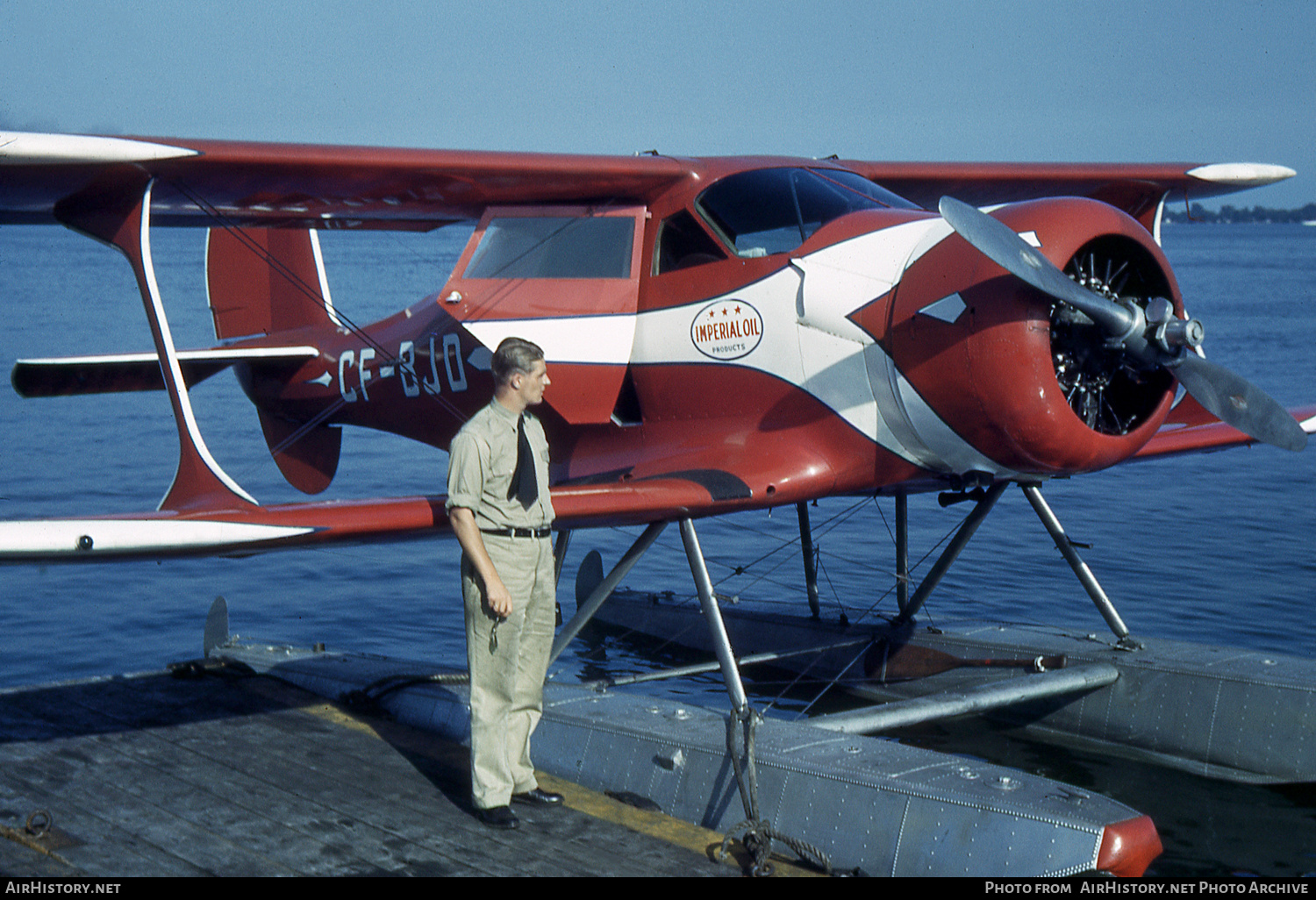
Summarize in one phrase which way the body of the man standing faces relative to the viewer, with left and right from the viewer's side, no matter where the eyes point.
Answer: facing the viewer and to the right of the viewer

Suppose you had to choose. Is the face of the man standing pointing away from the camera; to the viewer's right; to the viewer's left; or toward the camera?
to the viewer's right

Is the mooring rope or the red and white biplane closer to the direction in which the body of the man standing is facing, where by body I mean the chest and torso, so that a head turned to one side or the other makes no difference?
the mooring rope

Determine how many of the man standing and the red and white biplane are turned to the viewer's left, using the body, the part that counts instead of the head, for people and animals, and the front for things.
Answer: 0
